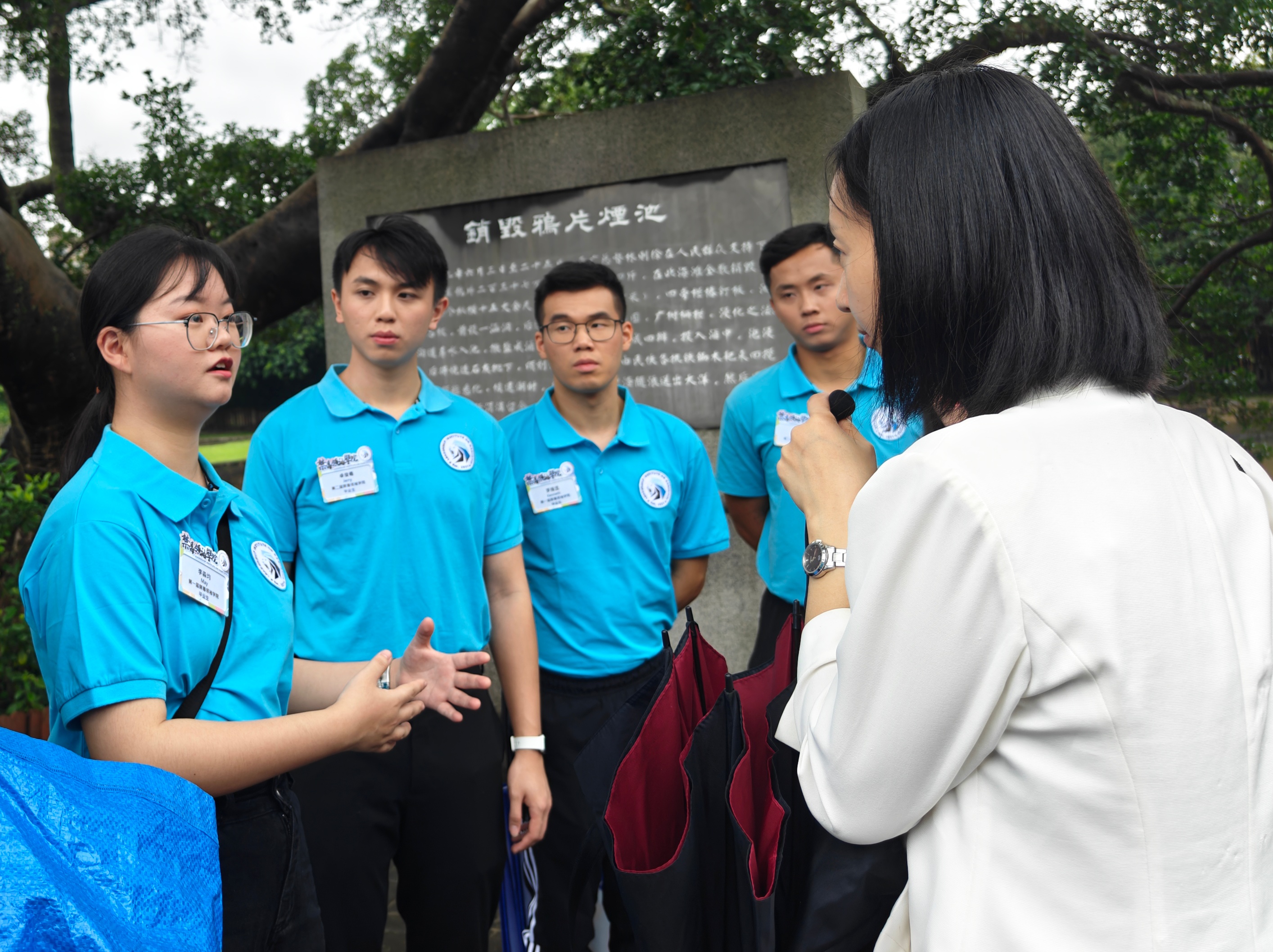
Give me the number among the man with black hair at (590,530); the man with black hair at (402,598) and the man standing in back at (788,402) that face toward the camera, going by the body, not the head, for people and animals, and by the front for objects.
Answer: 3

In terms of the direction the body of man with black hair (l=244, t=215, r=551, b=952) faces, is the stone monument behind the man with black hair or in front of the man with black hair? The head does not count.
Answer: behind

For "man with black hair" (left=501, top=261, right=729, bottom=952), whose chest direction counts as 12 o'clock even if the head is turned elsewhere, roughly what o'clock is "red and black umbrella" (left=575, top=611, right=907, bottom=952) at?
The red and black umbrella is roughly at 12 o'clock from the man with black hair.

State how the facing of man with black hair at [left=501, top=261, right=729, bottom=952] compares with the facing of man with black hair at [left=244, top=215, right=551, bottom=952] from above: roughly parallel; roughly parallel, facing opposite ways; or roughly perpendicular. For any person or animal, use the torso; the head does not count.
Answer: roughly parallel

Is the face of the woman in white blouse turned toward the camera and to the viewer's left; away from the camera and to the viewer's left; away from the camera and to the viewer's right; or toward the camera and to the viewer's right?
away from the camera and to the viewer's left

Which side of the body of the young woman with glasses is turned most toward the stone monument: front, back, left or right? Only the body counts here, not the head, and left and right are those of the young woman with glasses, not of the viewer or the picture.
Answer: left

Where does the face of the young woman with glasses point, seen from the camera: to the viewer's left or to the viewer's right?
to the viewer's right

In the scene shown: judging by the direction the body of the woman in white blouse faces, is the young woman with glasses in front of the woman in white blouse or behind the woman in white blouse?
in front

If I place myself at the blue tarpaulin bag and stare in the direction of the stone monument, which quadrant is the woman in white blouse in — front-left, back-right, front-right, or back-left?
front-right

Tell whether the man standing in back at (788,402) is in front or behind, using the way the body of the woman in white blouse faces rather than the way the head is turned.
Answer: in front

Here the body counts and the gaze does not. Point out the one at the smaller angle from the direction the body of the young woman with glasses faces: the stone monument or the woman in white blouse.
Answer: the woman in white blouse

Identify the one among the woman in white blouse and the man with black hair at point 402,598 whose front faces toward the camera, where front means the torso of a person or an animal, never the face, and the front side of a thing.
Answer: the man with black hair

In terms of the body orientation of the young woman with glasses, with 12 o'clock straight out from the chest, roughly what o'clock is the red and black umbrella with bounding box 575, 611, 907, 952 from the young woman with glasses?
The red and black umbrella is roughly at 12 o'clock from the young woman with glasses.

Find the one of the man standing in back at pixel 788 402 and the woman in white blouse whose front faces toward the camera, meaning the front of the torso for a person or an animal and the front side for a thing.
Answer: the man standing in back

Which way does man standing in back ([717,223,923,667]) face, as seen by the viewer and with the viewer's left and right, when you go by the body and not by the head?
facing the viewer

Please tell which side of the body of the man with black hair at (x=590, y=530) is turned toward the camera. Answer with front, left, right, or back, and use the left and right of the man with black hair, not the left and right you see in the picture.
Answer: front
